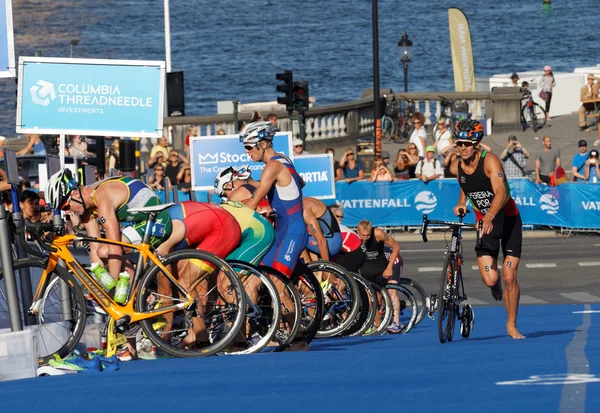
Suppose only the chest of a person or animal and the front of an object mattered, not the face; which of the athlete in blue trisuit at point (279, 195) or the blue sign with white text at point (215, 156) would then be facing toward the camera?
the blue sign with white text

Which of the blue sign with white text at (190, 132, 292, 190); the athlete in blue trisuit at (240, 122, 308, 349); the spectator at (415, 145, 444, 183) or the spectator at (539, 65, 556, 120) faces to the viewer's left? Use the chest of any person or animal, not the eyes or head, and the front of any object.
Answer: the athlete in blue trisuit

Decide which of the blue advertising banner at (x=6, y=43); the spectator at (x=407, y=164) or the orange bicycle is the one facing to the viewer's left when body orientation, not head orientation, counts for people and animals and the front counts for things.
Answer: the orange bicycle

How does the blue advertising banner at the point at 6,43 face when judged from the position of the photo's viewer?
facing the viewer

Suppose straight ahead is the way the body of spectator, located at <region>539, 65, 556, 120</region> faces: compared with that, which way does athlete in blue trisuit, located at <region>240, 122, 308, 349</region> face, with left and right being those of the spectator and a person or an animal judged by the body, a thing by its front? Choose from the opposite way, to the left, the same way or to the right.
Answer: to the right

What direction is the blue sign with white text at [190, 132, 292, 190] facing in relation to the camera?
toward the camera

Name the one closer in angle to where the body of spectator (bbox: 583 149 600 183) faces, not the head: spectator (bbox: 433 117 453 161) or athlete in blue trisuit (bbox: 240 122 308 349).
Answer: the athlete in blue trisuit

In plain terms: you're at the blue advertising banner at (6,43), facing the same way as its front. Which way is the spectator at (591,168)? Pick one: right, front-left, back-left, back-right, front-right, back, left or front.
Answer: back-left

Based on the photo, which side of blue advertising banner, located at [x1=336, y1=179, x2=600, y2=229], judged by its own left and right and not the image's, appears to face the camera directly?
front

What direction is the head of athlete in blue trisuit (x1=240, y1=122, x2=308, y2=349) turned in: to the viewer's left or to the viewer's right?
to the viewer's left

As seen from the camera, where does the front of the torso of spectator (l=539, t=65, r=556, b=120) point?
toward the camera
